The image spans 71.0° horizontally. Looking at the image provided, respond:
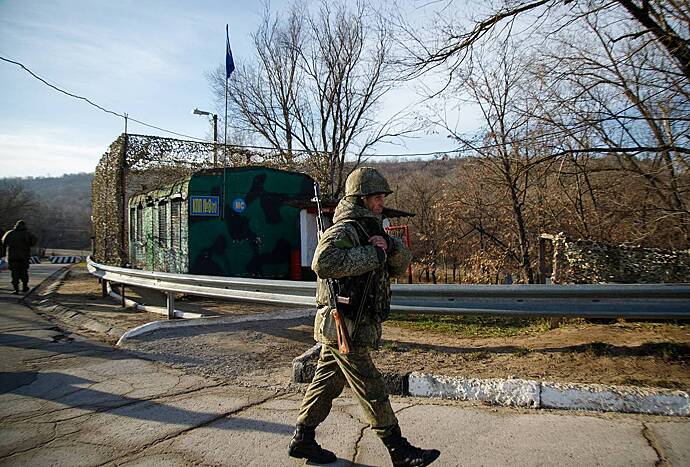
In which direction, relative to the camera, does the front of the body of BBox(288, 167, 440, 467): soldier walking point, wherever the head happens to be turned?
to the viewer's right

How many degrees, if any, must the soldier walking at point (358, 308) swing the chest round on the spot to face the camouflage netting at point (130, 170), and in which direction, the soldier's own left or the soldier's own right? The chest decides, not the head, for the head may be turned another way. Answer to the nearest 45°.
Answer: approximately 135° to the soldier's own left

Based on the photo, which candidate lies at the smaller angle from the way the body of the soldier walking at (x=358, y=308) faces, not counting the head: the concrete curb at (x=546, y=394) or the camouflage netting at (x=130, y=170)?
the concrete curb

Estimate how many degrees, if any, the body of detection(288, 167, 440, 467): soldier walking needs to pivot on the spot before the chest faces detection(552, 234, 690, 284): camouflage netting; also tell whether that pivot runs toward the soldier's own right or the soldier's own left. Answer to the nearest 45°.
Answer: approximately 45° to the soldier's own left

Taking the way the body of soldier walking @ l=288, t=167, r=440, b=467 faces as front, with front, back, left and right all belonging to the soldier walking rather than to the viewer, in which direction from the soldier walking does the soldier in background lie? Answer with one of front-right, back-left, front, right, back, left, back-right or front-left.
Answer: back-left
